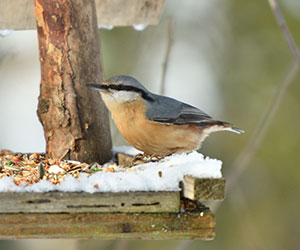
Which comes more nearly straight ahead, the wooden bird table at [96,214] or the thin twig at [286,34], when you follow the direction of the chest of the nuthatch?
the wooden bird table

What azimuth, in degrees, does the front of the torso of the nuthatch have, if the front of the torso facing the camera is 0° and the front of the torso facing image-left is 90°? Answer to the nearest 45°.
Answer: approximately 90°

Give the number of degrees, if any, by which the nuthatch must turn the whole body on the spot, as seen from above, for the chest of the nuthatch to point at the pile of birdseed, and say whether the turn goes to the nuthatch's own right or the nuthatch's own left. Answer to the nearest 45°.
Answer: approximately 45° to the nuthatch's own left

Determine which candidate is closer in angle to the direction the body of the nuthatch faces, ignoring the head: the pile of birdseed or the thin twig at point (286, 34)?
the pile of birdseed
